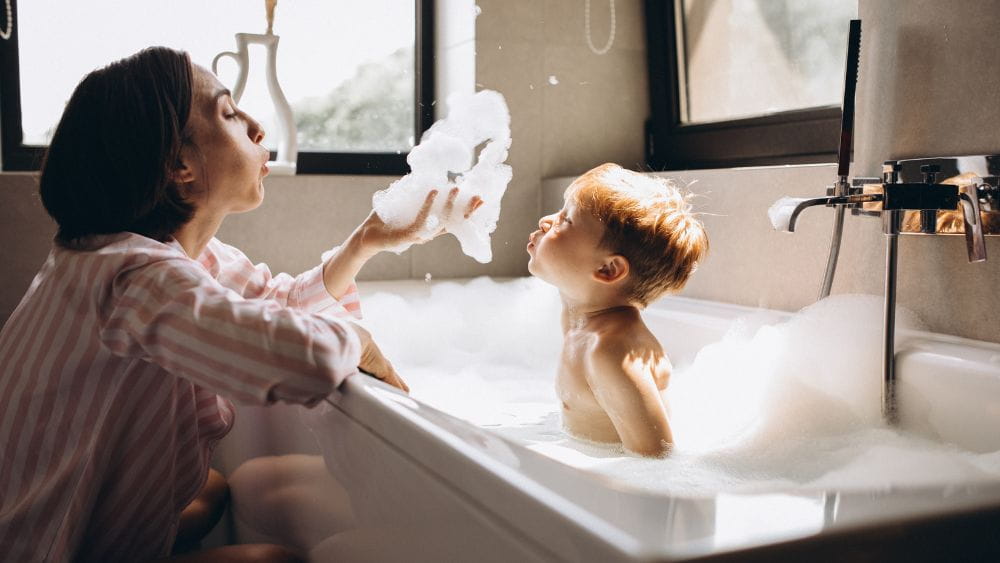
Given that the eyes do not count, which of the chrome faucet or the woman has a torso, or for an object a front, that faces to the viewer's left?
the chrome faucet

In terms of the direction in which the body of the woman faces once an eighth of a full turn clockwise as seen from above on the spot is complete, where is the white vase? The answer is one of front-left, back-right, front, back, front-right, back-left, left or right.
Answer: back-left

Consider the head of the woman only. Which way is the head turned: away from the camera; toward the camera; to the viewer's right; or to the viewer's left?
to the viewer's right

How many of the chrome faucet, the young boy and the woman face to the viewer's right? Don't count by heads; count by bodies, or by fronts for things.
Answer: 1

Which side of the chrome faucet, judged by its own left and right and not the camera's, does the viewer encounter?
left

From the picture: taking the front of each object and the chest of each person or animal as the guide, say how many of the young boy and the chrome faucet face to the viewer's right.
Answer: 0

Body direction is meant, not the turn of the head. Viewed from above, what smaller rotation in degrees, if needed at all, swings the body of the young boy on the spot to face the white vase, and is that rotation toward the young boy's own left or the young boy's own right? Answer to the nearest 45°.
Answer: approximately 45° to the young boy's own right

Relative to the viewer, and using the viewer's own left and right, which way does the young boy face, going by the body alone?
facing to the left of the viewer

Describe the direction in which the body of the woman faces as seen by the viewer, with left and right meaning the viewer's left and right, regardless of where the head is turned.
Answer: facing to the right of the viewer

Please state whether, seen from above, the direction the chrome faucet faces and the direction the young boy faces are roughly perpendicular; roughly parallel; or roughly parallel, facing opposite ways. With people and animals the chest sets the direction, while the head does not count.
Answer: roughly parallel

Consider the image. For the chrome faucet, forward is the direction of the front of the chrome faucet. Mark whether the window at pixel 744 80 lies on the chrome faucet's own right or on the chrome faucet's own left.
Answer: on the chrome faucet's own right

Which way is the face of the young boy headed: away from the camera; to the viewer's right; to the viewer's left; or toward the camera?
to the viewer's left

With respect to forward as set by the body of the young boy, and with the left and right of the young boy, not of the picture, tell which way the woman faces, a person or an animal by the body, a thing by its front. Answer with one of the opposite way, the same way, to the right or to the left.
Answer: the opposite way
